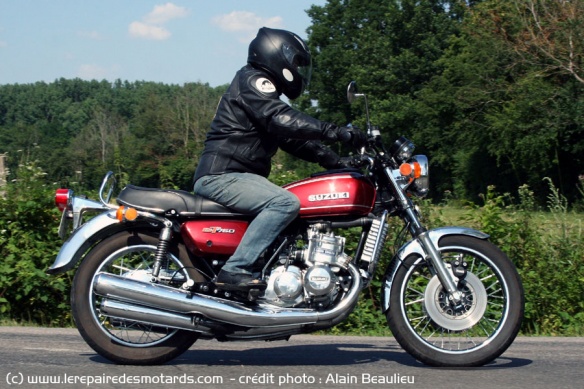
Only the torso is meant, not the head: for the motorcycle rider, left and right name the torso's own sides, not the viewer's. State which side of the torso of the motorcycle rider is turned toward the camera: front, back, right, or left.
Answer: right

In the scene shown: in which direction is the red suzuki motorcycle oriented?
to the viewer's right

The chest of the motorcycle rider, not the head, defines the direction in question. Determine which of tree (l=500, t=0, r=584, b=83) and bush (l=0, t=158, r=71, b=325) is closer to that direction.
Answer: the tree

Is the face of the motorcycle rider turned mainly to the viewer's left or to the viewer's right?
to the viewer's right

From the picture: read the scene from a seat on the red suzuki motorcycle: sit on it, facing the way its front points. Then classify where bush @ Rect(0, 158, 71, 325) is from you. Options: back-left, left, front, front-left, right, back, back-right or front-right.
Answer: back-left

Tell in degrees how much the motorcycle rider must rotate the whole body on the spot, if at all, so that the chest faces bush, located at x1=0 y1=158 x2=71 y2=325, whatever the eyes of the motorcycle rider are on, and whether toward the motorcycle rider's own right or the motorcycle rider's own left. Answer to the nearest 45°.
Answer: approximately 135° to the motorcycle rider's own left

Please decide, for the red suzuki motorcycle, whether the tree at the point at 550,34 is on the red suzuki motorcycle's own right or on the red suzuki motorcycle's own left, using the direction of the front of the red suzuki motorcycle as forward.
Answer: on the red suzuki motorcycle's own left

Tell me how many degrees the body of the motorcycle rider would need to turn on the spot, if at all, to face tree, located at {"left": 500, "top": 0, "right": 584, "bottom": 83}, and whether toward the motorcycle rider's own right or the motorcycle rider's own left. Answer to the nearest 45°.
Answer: approximately 90° to the motorcycle rider's own left
